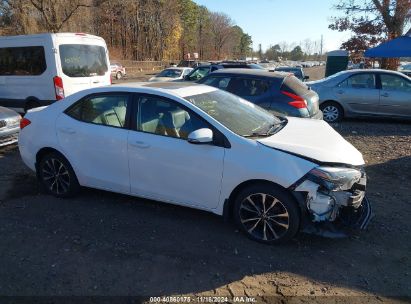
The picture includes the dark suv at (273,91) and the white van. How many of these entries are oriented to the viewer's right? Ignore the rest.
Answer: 0

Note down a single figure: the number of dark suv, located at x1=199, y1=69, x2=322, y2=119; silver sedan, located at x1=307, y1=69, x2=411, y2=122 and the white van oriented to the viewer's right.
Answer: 1

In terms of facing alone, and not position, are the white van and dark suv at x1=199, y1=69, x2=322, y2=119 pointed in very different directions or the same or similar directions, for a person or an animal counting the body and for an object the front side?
same or similar directions

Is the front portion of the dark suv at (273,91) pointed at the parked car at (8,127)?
no

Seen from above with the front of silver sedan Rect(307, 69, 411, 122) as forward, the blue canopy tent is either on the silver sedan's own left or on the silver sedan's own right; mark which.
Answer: on the silver sedan's own left

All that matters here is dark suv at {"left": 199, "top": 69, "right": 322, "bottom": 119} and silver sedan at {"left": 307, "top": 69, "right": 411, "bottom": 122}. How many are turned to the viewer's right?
1

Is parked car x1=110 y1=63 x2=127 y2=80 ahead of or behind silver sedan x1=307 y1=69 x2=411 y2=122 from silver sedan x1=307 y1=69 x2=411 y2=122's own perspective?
behind

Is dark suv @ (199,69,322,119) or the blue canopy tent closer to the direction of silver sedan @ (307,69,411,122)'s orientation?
the blue canopy tent

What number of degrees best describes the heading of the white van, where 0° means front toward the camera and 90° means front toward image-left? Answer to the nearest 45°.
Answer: approximately 135°

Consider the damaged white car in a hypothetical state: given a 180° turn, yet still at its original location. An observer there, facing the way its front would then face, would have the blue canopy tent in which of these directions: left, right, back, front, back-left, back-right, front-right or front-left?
right

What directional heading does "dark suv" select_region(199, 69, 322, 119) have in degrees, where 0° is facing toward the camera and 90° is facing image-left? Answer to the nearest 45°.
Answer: approximately 135°

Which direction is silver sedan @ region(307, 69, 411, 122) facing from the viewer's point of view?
to the viewer's right

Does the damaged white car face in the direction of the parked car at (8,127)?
no

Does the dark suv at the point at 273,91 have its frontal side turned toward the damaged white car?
no

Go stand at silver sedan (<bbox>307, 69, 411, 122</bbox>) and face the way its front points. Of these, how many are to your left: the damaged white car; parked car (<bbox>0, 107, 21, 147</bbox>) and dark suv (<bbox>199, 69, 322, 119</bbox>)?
0
